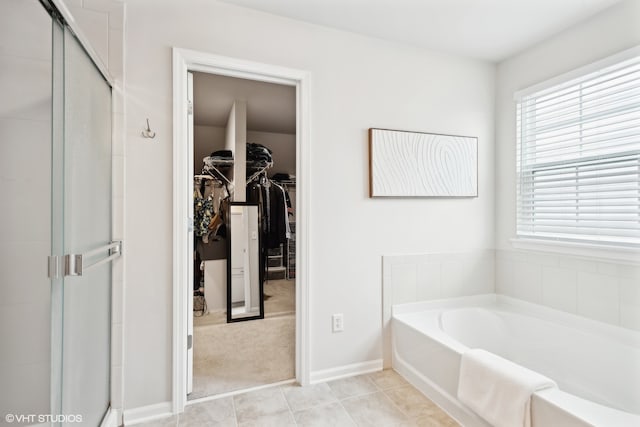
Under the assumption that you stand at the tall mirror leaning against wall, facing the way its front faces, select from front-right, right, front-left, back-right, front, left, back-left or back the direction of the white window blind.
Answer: front-left

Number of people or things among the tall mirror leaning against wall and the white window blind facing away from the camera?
0

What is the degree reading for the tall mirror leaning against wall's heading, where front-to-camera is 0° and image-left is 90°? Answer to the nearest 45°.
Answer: approximately 0°

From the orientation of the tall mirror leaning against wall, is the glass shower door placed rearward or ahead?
ahead

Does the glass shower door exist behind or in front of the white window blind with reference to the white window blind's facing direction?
in front

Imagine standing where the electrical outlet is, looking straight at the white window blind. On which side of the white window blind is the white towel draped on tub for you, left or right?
right

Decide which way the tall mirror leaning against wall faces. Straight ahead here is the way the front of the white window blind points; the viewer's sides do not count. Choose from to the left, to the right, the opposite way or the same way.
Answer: to the left

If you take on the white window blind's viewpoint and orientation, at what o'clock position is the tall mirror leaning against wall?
The tall mirror leaning against wall is roughly at 1 o'clock from the white window blind.

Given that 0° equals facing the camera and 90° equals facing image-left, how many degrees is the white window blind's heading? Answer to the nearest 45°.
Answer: approximately 45°
